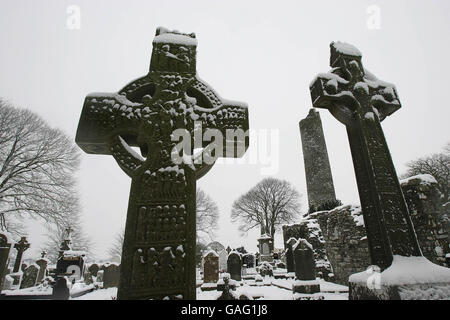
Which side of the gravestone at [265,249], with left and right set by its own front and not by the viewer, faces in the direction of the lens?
front

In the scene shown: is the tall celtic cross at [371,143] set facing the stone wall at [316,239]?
no

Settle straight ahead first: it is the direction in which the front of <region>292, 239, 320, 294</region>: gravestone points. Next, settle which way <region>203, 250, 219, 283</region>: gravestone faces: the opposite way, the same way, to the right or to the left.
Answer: the same way

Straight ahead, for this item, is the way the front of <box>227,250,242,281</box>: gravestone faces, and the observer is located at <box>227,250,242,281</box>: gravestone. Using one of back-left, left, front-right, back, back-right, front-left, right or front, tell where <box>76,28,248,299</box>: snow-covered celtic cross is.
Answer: front

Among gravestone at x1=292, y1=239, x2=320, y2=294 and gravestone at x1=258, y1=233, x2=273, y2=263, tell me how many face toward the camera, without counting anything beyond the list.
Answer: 2

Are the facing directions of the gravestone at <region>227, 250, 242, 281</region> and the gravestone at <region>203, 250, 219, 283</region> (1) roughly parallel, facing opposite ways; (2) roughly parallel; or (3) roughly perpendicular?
roughly parallel

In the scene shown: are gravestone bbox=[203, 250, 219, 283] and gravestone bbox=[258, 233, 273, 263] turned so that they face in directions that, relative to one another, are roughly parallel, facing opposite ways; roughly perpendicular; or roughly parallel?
roughly parallel

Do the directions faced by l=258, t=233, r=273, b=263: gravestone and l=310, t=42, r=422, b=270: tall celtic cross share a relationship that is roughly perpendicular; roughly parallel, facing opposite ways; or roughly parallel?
roughly parallel

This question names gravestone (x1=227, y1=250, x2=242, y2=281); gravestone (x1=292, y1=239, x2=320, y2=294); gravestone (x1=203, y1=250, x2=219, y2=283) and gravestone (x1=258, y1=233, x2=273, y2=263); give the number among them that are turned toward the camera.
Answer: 4

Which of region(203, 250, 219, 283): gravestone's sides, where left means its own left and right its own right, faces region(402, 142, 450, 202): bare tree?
left

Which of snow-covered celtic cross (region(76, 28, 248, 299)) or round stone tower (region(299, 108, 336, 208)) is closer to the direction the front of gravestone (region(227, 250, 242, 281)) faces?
the snow-covered celtic cross

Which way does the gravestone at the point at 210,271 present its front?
toward the camera

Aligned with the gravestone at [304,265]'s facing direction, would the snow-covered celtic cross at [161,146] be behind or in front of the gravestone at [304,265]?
in front

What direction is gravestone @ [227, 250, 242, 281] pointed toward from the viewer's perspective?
toward the camera

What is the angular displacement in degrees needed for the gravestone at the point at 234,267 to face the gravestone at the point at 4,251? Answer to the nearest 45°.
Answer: approximately 90° to its right

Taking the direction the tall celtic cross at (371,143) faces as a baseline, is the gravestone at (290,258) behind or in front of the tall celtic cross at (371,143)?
behind
